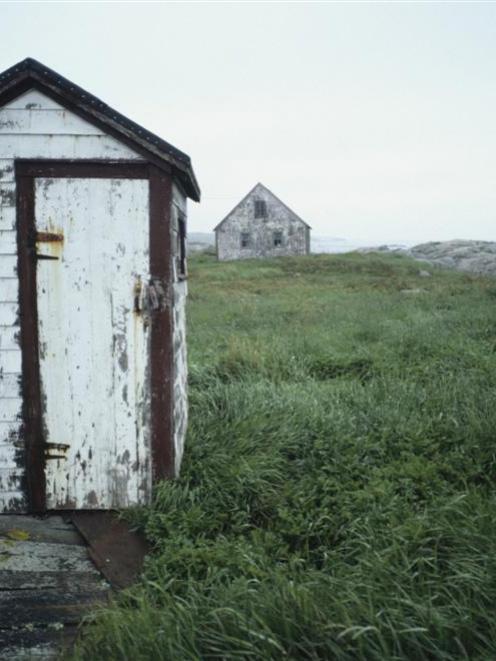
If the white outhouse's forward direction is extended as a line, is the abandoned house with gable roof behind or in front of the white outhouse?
behind

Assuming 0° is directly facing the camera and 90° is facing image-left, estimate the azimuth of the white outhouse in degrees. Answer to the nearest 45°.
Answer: approximately 0°

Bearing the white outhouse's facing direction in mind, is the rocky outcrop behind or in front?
behind

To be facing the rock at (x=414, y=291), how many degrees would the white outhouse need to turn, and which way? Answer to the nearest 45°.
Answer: approximately 135° to its left
